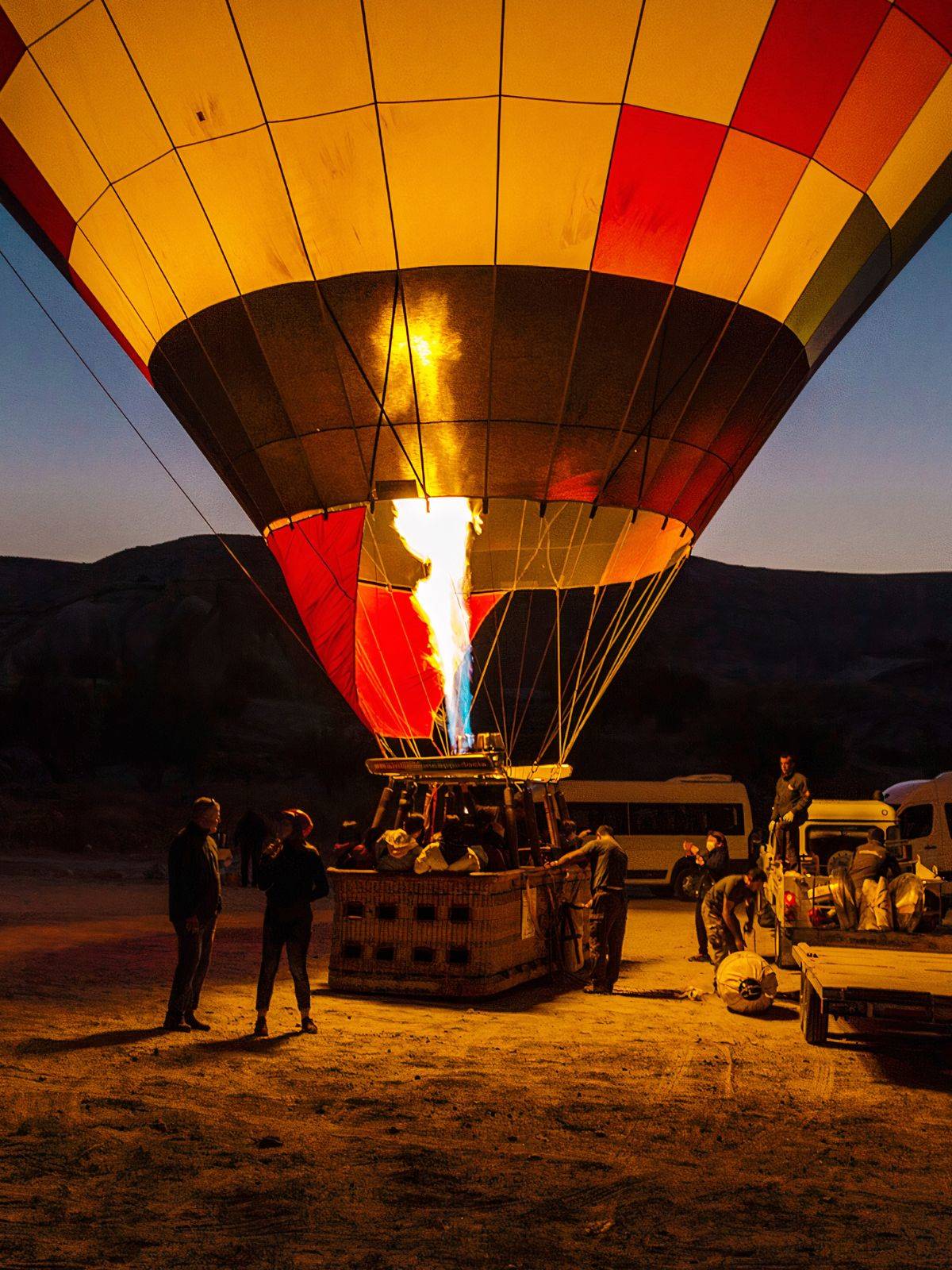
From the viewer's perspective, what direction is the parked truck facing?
away from the camera

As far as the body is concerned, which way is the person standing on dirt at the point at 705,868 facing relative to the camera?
to the viewer's left

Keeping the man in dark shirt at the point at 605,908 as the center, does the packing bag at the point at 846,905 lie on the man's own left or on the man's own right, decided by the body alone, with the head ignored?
on the man's own right

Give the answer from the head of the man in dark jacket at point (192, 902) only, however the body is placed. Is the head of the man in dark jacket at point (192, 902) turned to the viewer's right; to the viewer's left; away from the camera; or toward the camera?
to the viewer's right

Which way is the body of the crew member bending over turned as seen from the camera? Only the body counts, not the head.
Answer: to the viewer's right

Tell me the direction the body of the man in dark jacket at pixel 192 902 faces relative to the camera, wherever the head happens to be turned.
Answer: to the viewer's right

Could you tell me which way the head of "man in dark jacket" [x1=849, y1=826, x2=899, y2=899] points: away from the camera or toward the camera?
away from the camera

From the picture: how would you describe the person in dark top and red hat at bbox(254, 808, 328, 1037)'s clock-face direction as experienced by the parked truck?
The person in dark top and red hat is roughly at 7 o'clock from the parked truck.
